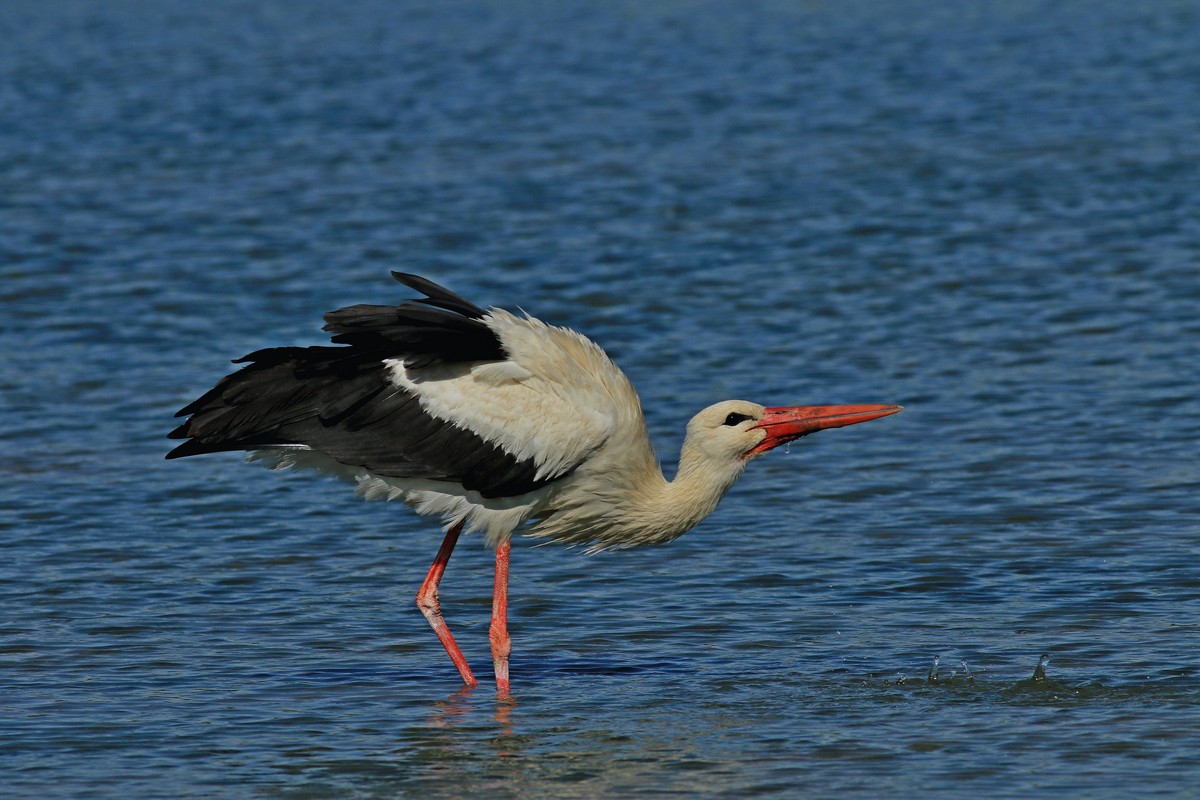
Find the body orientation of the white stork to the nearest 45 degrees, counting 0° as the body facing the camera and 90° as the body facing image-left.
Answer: approximately 270°
